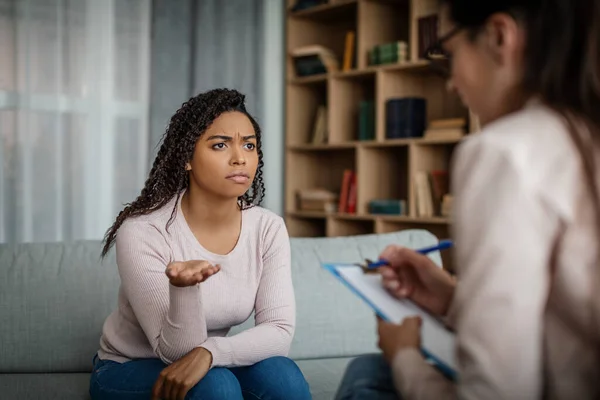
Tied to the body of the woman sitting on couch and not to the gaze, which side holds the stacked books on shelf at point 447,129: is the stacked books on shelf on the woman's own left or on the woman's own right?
on the woman's own left

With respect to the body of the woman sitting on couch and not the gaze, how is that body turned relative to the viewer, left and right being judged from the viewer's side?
facing the viewer and to the right of the viewer

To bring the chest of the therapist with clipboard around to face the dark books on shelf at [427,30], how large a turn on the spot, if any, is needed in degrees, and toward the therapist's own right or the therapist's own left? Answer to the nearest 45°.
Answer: approximately 45° to the therapist's own right

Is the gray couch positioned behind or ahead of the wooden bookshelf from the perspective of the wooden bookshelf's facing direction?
ahead

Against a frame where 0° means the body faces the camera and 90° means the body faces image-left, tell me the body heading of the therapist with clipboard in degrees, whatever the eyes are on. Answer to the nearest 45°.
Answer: approximately 135°

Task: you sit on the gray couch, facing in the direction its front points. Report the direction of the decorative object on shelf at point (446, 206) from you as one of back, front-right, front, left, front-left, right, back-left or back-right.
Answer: back-left

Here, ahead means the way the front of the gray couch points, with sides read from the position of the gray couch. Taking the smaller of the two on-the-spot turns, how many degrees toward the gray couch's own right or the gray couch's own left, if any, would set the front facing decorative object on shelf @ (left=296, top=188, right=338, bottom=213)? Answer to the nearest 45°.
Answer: approximately 135° to the gray couch's own left

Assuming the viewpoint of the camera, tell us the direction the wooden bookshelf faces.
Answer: facing the viewer and to the left of the viewer

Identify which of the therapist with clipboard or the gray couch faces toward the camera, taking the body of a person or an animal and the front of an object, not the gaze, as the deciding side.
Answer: the gray couch

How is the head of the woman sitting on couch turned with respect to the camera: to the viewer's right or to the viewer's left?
to the viewer's right

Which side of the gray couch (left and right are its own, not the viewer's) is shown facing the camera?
front

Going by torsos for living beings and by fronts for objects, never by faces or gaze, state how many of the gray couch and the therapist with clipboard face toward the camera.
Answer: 1

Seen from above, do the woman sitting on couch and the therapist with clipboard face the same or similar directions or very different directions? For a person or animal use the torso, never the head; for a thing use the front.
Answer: very different directions

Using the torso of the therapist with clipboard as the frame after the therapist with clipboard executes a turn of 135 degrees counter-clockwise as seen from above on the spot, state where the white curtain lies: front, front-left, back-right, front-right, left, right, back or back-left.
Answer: back-right

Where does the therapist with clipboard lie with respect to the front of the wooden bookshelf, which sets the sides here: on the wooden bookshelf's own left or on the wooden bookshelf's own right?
on the wooden bookshelf's own left
